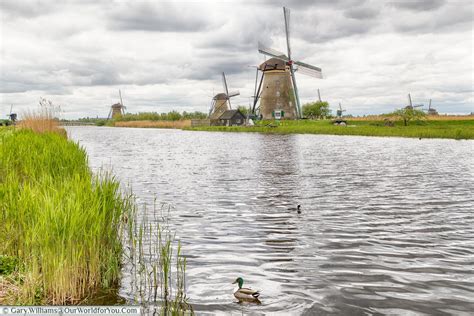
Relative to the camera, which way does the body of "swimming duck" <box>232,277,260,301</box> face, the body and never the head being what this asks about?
to the viewer's left
